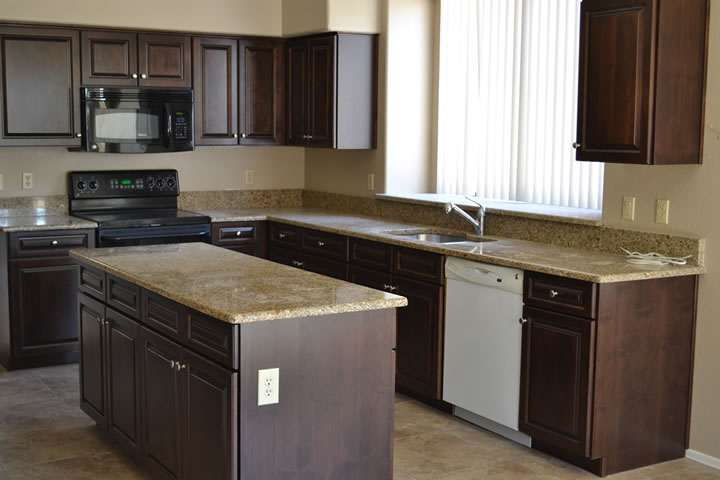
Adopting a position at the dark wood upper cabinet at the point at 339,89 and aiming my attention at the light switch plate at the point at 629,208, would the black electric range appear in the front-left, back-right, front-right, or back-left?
back-right

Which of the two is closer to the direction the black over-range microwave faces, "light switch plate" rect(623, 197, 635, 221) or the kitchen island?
the kitchen island

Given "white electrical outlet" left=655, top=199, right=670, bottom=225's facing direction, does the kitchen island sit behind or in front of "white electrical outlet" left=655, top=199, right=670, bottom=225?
in front

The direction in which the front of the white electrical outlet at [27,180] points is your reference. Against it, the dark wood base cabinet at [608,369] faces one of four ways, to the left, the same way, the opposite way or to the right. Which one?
to the right

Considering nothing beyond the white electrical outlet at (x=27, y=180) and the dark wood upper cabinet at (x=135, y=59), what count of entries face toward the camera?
2

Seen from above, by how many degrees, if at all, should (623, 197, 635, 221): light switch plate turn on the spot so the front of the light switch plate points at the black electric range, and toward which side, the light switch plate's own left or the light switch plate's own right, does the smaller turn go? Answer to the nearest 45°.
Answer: approximately 45° to the light switch plate's own right

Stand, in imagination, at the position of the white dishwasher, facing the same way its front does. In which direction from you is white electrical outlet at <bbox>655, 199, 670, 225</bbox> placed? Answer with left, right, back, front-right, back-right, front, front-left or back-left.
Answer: back-left

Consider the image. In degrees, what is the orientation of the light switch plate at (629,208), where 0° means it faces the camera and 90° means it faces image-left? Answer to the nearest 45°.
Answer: approximately 45°

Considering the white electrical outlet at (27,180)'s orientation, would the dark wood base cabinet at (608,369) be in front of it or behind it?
in front

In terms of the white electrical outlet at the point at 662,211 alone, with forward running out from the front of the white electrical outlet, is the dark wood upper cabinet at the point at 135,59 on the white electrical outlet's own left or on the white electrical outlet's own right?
on the white electrical outlet's own right

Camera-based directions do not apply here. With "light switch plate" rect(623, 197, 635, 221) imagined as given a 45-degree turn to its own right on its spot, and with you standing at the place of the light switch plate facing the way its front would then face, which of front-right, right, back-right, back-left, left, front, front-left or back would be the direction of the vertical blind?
front-right

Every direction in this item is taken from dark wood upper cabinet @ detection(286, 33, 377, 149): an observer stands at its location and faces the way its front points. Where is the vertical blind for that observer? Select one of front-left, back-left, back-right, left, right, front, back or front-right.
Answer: left
